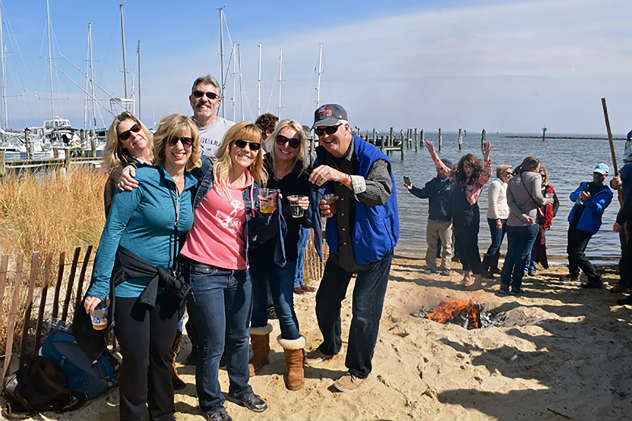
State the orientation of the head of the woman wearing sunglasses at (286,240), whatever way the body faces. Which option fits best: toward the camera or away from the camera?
toward the camera

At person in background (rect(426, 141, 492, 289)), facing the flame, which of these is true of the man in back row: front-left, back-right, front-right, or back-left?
front-right

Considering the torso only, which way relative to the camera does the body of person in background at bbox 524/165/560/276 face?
to the viewer's left

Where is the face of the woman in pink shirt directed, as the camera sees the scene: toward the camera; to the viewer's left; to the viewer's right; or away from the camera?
toward the camera

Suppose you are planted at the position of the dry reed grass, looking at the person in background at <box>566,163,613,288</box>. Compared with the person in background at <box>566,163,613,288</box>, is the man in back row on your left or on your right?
right

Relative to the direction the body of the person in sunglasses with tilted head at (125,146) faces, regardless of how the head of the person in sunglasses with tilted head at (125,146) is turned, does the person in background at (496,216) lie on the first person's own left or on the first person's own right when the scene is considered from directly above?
on the first person's own left

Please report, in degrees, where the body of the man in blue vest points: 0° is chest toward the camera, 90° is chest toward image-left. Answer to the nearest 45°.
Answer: approximately 45°

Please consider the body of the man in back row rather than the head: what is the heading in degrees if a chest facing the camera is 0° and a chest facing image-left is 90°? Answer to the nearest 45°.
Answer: approximately 0°

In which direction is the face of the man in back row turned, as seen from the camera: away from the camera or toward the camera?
toward the camera

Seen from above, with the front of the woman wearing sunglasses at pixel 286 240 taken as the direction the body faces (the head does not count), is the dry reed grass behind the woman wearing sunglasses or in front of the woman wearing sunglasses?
behind

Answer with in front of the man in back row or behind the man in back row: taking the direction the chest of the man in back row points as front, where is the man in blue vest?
in front
